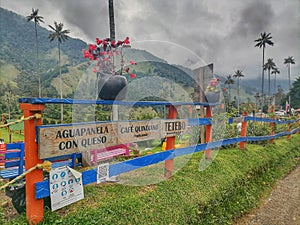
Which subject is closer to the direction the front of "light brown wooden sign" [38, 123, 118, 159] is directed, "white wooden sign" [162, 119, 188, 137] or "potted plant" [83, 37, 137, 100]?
the white wooden sign

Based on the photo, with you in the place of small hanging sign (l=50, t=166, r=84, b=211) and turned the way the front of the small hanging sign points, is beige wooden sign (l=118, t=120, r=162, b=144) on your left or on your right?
on your left

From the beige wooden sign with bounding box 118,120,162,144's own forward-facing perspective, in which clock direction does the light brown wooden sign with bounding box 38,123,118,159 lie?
the light brown wooden sign with bounding box 38,123,118,159 is roughly at 3 o'clock from the beige wooden sign with bounding box 118,120,162,144.

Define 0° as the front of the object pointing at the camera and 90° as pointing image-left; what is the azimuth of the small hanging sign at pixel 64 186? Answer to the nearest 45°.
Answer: approximately 315°

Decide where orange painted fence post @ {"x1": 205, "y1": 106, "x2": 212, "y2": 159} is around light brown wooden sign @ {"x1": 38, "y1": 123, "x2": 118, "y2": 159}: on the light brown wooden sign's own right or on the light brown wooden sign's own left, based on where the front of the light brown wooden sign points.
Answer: on the light brown wooden sign's own left

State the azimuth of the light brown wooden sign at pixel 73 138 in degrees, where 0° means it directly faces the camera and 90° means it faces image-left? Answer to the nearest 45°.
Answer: approximately 315°
